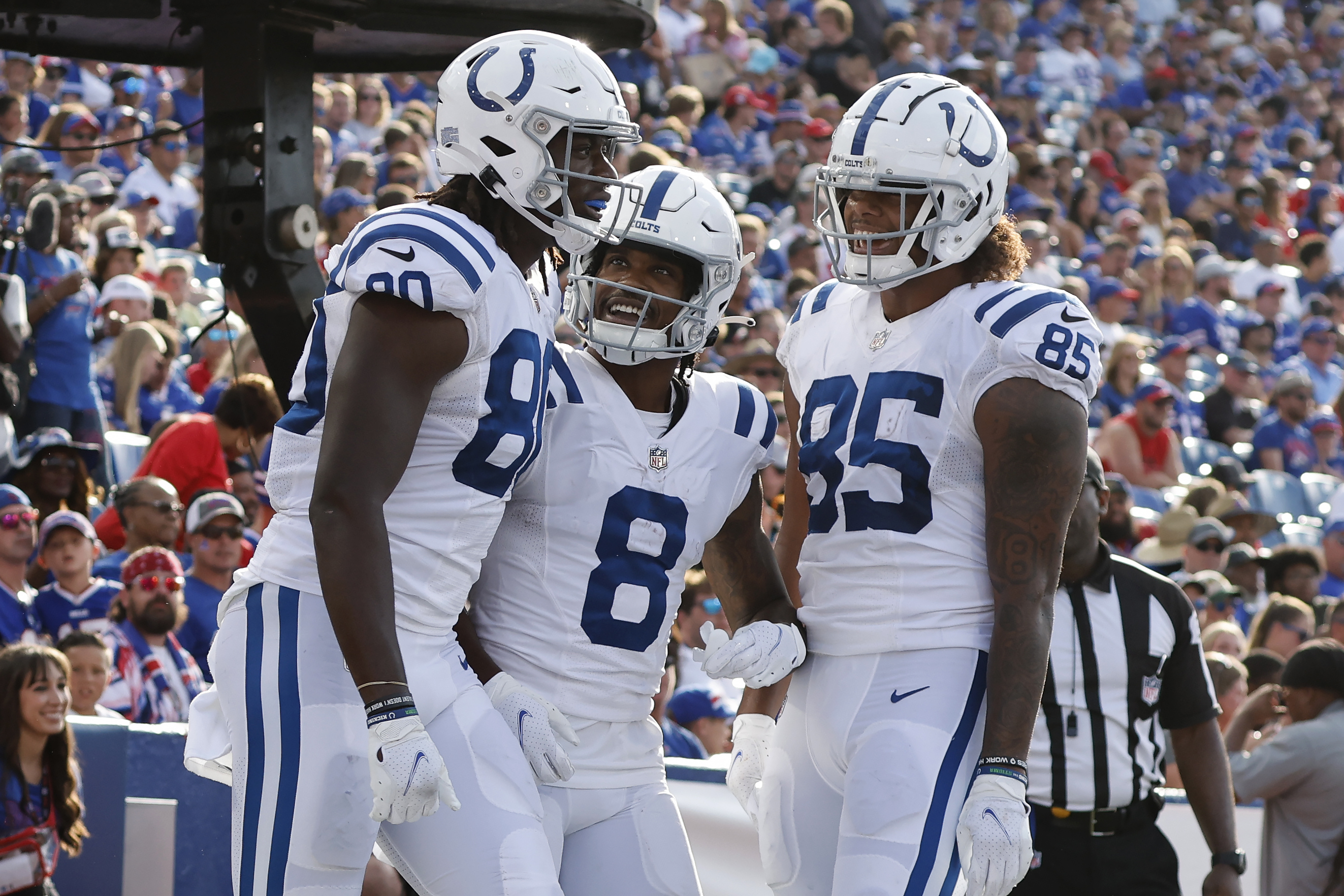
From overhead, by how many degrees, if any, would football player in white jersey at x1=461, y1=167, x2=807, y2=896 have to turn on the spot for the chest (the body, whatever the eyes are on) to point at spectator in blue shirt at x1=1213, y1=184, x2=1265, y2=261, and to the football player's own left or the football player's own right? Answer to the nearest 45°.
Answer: approximately 135° to the football player's own left

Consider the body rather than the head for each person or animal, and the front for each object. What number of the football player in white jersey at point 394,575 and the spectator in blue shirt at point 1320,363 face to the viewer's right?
1

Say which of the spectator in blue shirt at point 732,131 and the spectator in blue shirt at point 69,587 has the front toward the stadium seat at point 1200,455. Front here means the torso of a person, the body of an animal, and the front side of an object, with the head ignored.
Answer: the spectator in blue shirt at point 732,131

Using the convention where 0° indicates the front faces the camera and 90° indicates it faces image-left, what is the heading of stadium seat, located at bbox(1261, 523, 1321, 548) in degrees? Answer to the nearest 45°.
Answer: approximately 45°

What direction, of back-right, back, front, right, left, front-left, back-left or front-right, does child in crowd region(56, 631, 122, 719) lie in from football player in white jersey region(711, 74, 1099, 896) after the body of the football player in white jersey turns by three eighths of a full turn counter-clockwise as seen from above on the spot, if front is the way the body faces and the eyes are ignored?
back-left

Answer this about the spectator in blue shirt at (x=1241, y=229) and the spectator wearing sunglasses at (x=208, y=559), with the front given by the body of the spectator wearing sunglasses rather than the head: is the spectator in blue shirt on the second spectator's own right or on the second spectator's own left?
on the second spectator's own left

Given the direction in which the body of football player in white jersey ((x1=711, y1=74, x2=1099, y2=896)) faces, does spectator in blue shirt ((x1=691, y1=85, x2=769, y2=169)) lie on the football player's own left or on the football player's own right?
on the football player's own right

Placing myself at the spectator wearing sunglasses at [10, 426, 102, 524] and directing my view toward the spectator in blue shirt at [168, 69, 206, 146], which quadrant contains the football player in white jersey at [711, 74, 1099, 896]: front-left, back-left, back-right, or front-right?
back-right

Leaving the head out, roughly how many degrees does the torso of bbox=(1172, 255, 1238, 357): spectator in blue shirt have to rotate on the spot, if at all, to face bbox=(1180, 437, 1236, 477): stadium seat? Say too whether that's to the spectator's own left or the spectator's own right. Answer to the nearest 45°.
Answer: approximately 45° to the spectator's own right

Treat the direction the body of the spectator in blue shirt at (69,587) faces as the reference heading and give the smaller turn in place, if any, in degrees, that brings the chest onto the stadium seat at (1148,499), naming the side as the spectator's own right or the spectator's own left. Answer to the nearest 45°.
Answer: approximately 90° to the spectator's own left

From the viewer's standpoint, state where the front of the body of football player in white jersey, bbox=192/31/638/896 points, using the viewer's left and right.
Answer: facing to the right of the viewer

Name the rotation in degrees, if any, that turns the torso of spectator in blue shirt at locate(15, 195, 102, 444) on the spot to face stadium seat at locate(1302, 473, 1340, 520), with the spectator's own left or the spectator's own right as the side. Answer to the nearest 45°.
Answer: approximately 45° to the spectator's own left

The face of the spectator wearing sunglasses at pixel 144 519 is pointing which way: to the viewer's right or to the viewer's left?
to the viewer's right
